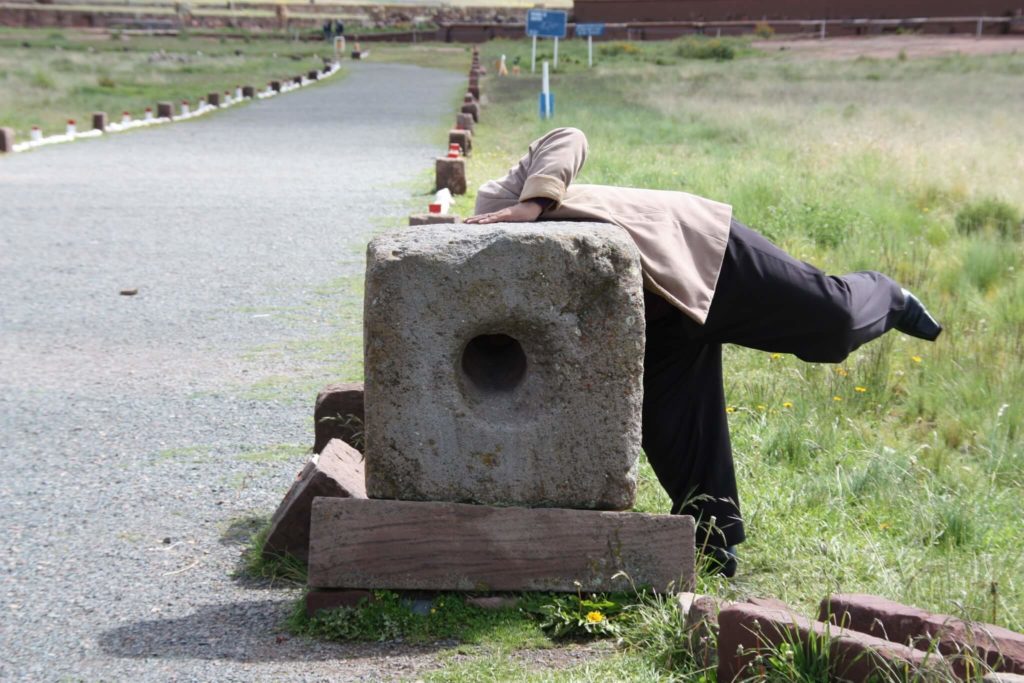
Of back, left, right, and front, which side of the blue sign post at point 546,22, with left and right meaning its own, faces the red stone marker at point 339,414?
front

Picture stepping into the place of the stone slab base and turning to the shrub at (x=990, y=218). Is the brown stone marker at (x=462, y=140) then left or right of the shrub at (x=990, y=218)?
left

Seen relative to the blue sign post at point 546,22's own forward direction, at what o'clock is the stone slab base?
The stone slab base is roughly at 12 o'clock from the blue sign post.

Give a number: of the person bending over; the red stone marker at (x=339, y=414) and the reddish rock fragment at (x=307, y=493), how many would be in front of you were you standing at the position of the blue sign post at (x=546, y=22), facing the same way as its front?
3

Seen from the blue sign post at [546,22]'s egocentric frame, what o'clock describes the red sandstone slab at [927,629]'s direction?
The red sandstone slab is roughly at 12 o'clock from the blue sign post.

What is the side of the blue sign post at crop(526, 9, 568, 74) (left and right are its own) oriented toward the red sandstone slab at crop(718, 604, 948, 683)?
front

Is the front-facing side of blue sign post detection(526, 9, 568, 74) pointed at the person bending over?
yes

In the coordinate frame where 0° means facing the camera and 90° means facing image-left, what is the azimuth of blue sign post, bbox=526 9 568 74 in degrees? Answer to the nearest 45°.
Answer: approximately 0°

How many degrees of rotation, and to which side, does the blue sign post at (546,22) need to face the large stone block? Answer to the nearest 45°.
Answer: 0° — it already faces it

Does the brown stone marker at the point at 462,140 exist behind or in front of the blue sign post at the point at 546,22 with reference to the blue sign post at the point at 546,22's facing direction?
in front

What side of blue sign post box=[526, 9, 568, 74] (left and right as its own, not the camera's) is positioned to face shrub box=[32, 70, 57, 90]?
right
